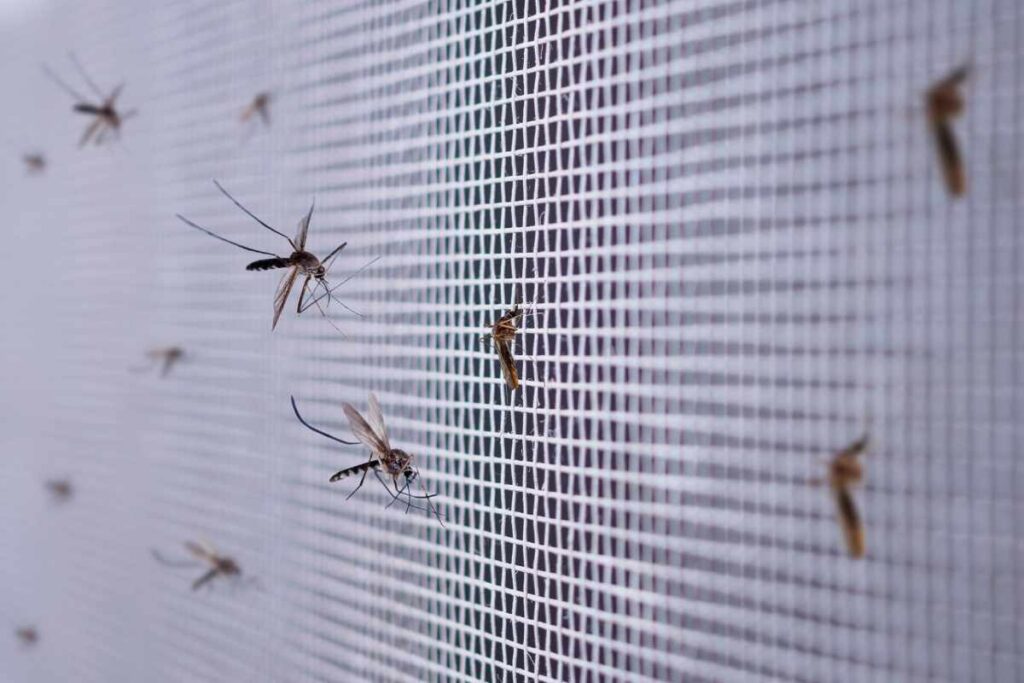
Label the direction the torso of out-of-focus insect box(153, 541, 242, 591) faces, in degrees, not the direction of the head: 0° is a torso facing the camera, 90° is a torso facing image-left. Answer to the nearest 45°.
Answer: approximately 270°

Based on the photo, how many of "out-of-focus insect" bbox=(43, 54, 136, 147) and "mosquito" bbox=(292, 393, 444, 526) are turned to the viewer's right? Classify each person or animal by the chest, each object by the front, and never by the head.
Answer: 2

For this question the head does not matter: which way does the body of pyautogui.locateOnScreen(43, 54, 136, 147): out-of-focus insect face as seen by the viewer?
to the viewer's right

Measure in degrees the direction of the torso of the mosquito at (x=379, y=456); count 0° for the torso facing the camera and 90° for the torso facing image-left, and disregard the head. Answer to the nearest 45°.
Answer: approximately 270°

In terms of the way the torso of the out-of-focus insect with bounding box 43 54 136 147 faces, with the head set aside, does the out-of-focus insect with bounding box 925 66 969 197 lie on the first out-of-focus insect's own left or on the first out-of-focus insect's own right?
on the first out-of-focus insect's own right
